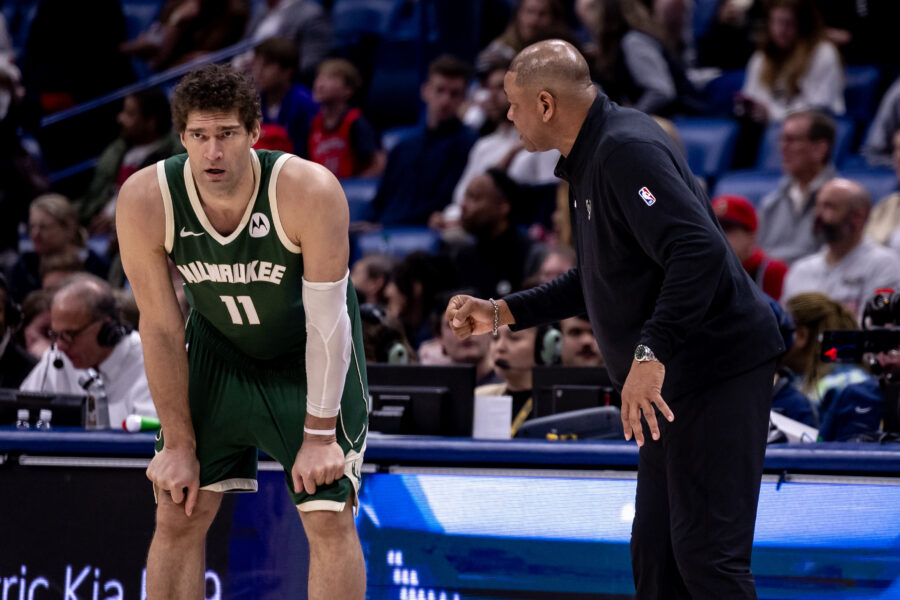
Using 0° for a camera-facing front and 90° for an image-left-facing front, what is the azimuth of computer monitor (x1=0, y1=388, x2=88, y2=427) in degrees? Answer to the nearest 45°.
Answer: approximately 180°

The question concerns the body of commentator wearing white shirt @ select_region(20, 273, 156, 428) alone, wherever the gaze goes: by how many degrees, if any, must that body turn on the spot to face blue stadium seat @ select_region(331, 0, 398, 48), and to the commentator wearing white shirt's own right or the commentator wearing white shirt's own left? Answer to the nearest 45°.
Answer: approximately 180°

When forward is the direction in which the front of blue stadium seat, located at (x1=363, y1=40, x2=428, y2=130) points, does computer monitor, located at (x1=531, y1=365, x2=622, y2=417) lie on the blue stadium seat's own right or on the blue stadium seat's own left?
on the blue stadium seat's own left

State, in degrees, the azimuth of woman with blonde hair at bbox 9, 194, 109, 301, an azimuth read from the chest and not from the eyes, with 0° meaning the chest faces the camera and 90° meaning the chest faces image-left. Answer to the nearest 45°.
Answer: approximately 45°

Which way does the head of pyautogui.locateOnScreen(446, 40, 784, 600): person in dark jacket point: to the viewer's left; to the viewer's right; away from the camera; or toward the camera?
to the viewer's left

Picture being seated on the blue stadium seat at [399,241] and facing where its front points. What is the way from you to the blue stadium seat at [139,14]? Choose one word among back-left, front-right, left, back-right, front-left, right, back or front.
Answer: back-right

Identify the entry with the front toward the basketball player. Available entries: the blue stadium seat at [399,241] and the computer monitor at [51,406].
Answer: the blue stadium seat

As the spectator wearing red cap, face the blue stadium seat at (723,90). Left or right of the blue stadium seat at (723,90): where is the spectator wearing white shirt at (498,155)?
left

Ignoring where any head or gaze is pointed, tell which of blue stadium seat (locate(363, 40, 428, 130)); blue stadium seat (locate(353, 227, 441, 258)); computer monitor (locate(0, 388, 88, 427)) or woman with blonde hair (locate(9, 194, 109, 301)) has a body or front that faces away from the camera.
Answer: the computer monitor

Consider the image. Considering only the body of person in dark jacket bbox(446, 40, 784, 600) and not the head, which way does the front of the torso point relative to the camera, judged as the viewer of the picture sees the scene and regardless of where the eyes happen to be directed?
to the viewer's left

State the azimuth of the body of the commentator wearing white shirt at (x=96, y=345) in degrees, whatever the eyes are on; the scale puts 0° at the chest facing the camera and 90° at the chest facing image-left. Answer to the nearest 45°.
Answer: approximately 45°

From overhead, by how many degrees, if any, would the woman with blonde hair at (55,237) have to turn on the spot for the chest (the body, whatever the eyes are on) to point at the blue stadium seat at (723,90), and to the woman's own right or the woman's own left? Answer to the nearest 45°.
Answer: approximately 135° to the woman's own left

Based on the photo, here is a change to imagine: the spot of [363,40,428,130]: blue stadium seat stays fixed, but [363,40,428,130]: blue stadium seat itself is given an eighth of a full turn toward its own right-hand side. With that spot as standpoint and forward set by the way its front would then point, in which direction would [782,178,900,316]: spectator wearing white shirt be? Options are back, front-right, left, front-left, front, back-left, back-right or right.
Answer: back-left
